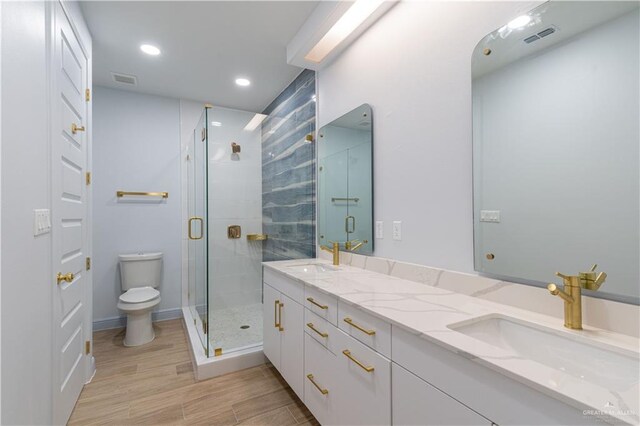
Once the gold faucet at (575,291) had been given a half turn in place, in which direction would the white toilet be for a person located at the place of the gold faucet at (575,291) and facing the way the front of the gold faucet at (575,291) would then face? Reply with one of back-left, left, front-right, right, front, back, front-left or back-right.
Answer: back-left

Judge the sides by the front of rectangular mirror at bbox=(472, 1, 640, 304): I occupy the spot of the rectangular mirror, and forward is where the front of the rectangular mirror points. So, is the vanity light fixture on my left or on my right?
on my right

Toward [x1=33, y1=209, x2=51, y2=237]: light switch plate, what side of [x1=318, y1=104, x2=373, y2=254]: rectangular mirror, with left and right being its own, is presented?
front

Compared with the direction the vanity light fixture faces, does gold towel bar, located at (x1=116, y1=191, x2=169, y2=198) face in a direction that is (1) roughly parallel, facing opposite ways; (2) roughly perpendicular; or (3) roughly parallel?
roughly perpendicular

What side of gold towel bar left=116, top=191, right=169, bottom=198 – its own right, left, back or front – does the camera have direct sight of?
front

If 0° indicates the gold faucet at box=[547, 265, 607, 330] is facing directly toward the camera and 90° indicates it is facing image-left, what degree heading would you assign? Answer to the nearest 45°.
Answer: approximately 45°

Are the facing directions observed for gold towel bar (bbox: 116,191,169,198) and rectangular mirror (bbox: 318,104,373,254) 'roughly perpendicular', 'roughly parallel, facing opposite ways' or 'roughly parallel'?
roughly perpendicular

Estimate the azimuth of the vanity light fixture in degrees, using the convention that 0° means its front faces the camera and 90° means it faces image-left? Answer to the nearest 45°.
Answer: approximately 45°
